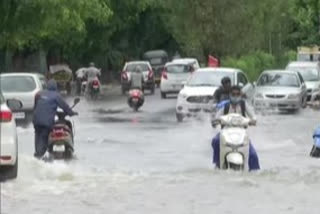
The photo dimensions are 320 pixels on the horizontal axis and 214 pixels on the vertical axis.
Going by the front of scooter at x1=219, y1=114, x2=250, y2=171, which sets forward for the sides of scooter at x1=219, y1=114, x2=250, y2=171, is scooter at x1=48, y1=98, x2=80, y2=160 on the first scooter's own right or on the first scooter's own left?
on the first scooter's own right

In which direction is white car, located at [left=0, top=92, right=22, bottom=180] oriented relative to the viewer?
away from the camera

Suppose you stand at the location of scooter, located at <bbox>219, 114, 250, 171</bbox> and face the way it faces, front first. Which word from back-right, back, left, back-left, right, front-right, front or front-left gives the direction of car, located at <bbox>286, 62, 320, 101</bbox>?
back

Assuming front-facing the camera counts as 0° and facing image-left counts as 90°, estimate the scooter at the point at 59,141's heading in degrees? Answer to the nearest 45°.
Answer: approximately 180°

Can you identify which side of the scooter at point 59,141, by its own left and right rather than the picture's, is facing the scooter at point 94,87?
front

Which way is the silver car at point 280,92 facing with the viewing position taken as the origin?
facing the viewer

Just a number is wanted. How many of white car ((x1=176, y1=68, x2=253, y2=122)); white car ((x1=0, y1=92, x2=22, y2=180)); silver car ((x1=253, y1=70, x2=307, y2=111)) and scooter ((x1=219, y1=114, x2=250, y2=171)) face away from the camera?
1

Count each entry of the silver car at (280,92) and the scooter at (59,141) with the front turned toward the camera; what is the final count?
1

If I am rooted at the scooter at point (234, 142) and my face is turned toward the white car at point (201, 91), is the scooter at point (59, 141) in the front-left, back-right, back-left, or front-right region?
front-left
